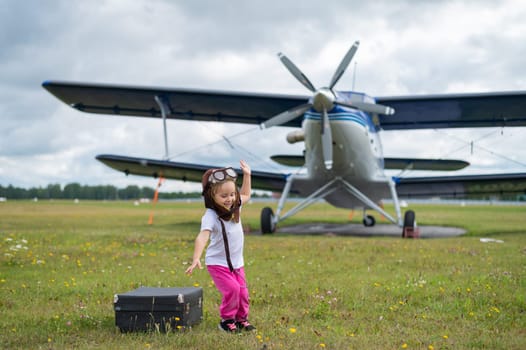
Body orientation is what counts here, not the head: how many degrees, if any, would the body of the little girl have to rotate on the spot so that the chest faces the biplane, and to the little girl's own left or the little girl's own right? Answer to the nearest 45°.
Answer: approximately 135° to the little girl's own left

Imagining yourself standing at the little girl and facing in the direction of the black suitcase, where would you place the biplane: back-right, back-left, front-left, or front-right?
back-right

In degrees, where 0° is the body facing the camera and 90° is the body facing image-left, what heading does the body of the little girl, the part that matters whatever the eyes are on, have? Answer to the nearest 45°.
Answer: approximately 315°

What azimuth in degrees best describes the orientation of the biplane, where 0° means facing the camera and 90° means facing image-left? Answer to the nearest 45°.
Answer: approximately 0°

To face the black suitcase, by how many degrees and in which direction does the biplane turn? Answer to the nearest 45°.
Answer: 0° — it already faces it

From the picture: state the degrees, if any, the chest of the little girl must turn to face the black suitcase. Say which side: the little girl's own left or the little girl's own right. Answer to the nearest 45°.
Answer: approximately 135° to the little girl's own right

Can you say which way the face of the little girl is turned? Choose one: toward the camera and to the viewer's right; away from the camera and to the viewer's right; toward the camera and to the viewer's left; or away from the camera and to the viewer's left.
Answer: toward the camera and to the viewer's right
